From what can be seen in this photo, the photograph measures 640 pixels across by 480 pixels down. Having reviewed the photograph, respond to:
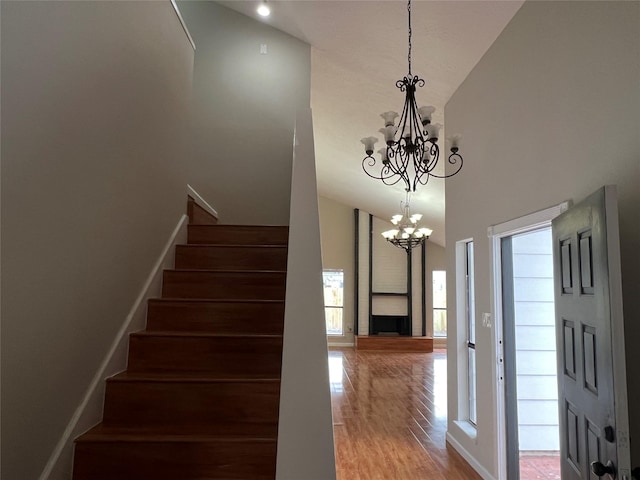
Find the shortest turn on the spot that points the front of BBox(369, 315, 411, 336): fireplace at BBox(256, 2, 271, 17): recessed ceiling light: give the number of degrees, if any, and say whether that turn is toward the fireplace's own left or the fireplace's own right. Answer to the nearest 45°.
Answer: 0° — it already faces it

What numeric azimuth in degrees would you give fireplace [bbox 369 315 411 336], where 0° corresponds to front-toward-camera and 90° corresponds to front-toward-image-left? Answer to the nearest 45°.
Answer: approximately 0°

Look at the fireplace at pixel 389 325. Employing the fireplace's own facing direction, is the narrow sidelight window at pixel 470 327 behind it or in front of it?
in front

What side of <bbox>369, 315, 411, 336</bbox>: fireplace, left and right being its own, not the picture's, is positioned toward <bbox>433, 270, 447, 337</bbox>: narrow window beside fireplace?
left

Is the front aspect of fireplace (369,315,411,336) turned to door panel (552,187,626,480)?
yes

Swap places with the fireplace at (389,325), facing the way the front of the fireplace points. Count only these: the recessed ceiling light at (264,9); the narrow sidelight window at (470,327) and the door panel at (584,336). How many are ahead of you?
3

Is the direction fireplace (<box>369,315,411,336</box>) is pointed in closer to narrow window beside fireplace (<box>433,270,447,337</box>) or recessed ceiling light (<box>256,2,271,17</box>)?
the recessed ceiling light

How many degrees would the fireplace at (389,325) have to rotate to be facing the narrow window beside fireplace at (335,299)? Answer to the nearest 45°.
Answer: approximately 90° to its right
